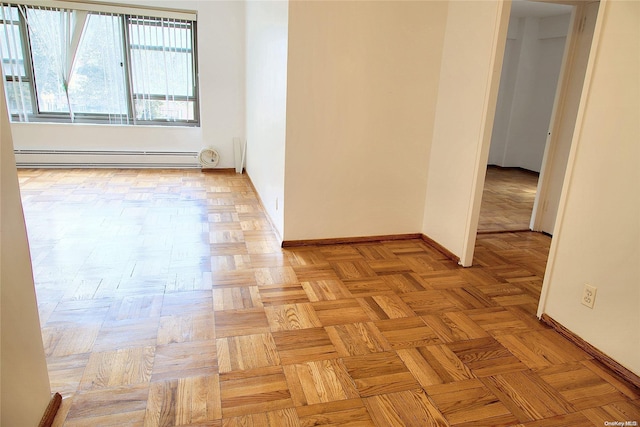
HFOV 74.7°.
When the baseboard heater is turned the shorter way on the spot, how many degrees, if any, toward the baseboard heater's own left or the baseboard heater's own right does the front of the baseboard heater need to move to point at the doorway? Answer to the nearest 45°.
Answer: approximately 90° to the baseboard heater's own left

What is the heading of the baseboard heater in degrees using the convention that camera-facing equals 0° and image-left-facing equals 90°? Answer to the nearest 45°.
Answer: approximately 0°

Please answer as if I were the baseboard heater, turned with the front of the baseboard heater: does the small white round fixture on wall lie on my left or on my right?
on my left
